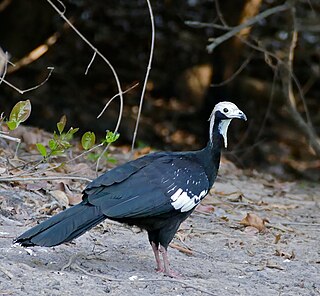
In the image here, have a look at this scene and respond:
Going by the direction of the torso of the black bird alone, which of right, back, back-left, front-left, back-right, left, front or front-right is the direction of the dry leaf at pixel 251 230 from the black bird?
front-left

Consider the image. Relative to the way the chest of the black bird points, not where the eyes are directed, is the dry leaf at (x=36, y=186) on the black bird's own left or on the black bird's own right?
on the black bird's own left

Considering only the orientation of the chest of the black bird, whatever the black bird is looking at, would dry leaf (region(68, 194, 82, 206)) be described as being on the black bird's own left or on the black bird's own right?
on the black bird's own left

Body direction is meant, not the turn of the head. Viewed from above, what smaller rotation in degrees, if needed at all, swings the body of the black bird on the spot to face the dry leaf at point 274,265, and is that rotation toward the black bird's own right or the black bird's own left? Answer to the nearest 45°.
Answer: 0° — it already faces it

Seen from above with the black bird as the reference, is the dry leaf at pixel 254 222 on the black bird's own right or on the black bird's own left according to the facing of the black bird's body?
on the black bird's own left

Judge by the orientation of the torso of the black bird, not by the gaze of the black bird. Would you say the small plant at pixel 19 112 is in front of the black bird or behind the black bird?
behind

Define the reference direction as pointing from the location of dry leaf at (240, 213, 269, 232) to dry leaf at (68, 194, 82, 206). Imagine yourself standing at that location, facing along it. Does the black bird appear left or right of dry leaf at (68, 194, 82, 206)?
left

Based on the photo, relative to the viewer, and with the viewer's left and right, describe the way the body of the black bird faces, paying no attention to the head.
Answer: facing to the right of the viewer

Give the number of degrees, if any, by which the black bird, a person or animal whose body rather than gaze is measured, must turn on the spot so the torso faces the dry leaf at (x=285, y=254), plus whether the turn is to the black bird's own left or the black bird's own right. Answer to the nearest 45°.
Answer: approximately 45° to the black bird's own left

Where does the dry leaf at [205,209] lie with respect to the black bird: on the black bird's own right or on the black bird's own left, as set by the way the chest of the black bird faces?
on the black bird's own left

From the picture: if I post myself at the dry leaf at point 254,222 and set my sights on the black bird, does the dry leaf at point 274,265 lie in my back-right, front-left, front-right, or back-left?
front-left
